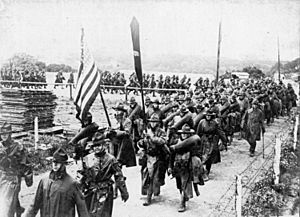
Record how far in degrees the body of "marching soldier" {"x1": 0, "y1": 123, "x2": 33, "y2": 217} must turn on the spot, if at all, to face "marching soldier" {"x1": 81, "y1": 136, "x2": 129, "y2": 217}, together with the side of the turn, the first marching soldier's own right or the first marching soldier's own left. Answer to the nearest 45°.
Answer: approximately 90° to the first marching soldier's own left

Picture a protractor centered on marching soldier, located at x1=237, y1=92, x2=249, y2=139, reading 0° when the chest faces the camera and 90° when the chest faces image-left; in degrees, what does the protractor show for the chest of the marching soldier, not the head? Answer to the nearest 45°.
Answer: approximately 45°

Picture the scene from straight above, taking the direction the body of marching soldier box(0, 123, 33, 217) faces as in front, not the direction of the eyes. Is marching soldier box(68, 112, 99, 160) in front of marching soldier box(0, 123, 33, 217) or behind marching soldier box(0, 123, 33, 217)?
behind

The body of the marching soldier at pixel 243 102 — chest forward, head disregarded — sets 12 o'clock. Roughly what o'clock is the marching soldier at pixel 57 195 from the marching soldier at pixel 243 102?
the marching soldier at pixel 57 195 is roughly at 11 o'clock from the marching soldier at pixel 243 102.

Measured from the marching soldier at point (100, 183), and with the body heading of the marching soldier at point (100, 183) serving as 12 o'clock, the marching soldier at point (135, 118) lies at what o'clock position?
the marching soldier at point (135, 118) is roughly at 5 o'clock from the marching soldier at point (100, 183).

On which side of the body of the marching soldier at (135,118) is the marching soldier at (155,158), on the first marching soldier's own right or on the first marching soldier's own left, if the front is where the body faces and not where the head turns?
on the first marching soldier's own left

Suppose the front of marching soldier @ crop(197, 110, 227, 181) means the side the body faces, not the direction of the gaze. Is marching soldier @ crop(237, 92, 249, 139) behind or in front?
behind
